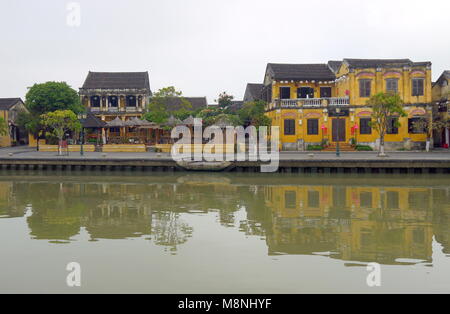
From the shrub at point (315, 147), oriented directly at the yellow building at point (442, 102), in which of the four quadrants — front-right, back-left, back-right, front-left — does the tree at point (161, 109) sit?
back-left

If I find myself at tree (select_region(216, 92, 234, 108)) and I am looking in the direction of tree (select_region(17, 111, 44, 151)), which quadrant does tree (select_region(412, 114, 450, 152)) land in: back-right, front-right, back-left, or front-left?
back-left

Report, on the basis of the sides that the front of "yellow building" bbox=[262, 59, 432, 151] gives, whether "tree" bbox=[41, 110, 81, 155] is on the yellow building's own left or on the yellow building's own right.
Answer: on the yellow building's own right

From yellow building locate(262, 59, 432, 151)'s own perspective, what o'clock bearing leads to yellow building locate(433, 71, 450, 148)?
yellow building locate(433, 71, 450, 148) is roughly at 8 o'clock from yellow building locate(262, 59, 432, 151).

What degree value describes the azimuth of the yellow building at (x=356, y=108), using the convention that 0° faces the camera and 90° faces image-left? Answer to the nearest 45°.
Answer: approximately 0°

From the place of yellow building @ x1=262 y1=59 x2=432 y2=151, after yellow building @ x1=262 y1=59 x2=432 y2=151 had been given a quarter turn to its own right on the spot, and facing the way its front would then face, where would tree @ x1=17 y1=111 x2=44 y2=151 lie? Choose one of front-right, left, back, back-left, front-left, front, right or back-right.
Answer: front

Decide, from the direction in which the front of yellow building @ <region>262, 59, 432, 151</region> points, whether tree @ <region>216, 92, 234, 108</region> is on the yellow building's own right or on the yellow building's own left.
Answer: on the yellow building's own right

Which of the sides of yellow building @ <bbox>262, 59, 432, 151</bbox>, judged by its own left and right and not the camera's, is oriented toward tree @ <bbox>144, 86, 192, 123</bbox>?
right
